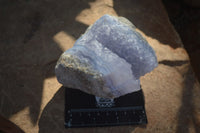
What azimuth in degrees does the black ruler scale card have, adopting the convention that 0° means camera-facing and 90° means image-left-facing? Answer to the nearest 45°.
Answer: approximately 0°
